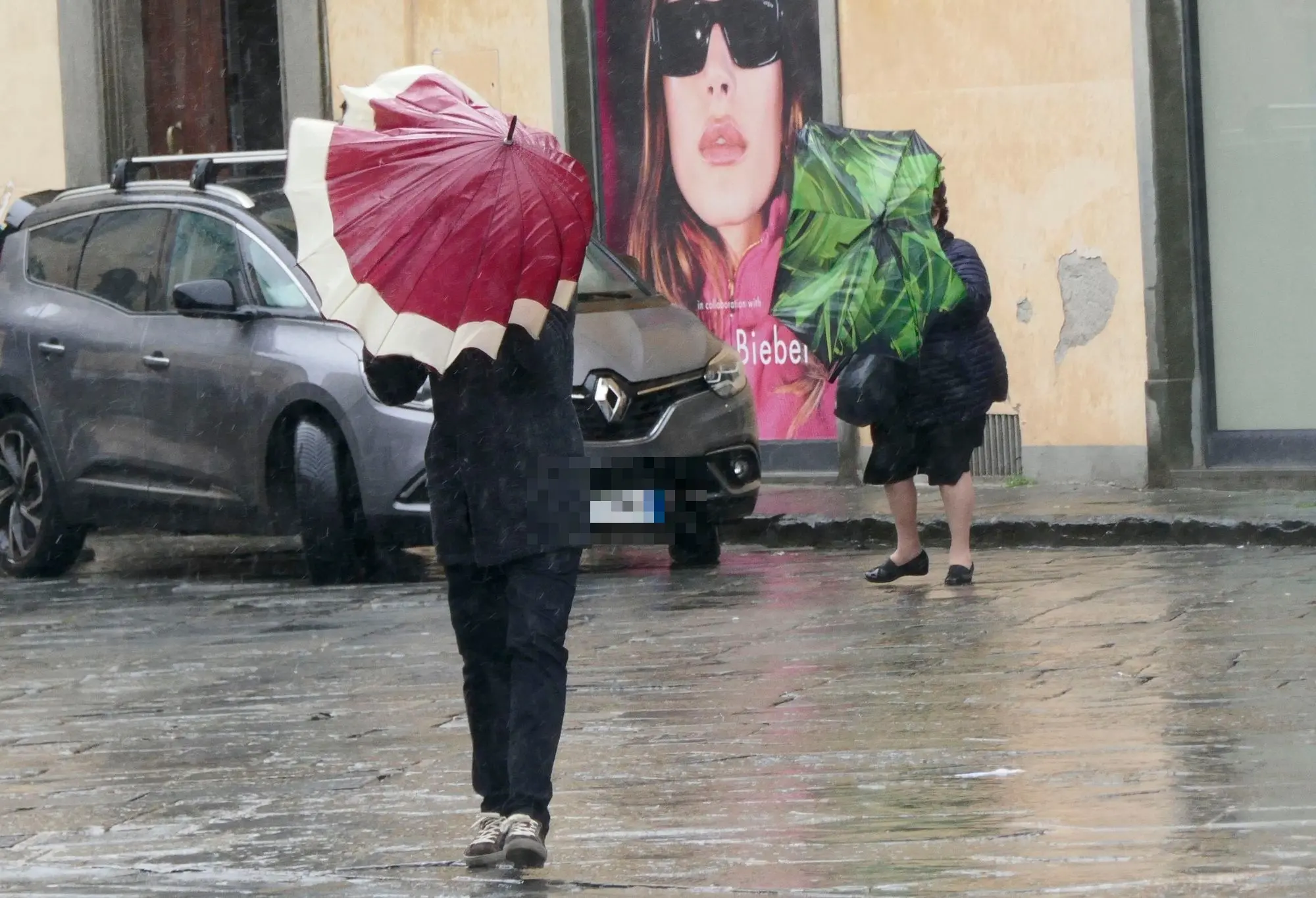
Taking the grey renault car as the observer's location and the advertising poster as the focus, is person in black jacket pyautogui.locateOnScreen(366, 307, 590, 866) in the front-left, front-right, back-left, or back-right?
back-right

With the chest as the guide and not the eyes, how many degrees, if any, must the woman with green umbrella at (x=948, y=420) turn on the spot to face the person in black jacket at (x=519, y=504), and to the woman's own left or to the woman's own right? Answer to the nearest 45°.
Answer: approximately 45° to the woman's own left

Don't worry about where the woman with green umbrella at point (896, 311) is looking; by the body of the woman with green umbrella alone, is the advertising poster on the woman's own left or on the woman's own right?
on the woman's own right

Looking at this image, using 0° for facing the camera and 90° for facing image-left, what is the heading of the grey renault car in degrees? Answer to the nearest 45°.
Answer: approximately 315°

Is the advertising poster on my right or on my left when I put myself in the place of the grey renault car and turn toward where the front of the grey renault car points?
on my left

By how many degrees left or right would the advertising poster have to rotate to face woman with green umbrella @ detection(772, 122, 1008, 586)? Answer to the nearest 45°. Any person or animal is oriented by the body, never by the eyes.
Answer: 0° — it already faces them

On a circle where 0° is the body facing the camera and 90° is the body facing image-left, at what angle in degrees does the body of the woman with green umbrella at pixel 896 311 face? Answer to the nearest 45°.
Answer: approximately 45°

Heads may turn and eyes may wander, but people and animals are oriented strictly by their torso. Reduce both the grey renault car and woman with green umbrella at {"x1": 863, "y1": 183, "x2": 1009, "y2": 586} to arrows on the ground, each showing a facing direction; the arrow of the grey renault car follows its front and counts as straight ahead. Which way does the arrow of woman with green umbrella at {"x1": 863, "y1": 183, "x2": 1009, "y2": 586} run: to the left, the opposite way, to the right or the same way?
to the right
